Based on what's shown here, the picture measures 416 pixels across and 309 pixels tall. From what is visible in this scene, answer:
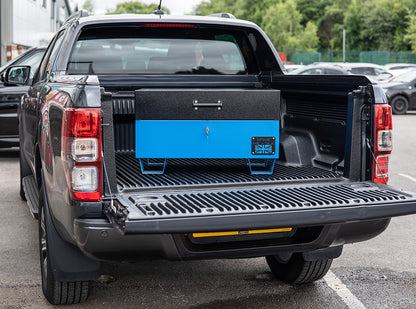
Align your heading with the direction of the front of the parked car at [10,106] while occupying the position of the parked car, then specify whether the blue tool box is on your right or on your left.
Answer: on your left

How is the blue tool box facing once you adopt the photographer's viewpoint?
facing the viewer

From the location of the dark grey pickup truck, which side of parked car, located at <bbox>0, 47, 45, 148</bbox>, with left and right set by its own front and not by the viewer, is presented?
left

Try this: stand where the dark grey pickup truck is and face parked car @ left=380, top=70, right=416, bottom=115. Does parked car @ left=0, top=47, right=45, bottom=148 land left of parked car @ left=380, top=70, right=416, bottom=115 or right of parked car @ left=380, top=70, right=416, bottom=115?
left

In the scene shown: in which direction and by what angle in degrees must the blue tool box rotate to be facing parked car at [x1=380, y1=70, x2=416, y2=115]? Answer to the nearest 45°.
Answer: approximately 180°
